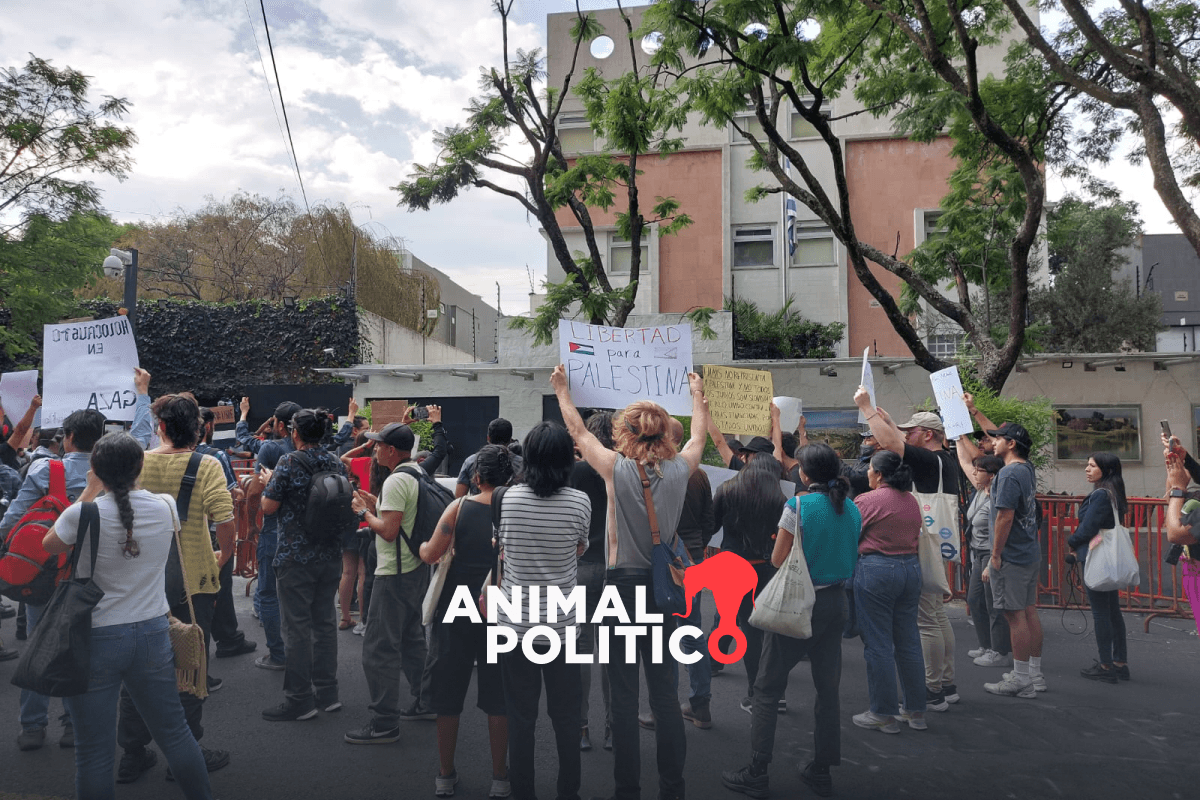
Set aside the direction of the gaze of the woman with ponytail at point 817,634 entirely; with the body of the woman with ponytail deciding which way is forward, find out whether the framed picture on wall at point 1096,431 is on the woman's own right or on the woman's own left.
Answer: on the woman's own right

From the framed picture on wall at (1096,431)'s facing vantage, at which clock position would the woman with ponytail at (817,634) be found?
The woman with ponytail is roughly at 12 o'clock from the framed picture on wall.

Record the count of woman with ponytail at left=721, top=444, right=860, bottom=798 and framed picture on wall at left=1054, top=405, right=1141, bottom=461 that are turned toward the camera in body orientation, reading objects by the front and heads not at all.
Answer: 1

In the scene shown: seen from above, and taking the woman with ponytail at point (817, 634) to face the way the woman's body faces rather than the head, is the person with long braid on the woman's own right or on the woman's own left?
on the woman's own left

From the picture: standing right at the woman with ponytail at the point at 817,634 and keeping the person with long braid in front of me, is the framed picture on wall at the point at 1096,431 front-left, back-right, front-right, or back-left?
back-right

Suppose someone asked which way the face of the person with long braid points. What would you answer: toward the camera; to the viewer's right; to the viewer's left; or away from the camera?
away from the camera

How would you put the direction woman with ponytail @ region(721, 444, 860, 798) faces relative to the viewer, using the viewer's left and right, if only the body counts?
facing away from the viewer and to the left of the viewer

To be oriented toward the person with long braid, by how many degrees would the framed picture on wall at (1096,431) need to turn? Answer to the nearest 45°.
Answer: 0° — it already faces them

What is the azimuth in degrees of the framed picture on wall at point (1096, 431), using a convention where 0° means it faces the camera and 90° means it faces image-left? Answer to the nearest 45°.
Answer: approximately 0°
